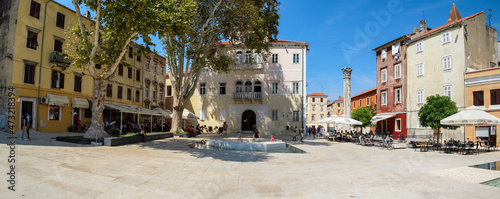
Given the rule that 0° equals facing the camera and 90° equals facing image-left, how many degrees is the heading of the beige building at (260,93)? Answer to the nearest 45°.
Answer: approximately 0°

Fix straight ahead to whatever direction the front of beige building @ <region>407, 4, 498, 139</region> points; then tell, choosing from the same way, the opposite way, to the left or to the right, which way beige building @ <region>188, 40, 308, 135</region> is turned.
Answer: to the left

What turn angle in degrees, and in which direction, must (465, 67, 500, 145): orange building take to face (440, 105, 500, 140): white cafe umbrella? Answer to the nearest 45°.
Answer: approximately 45° to its left

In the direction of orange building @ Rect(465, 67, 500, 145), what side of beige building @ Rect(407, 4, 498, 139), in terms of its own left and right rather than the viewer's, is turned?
left

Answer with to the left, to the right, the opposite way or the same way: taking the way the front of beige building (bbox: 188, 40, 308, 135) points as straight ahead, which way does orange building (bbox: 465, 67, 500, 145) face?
to the right

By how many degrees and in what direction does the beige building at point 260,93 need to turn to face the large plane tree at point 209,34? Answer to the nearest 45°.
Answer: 0° — it already faces it

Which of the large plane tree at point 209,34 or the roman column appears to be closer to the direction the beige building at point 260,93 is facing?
the large plane tree
